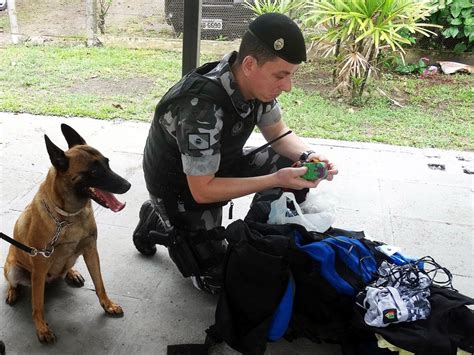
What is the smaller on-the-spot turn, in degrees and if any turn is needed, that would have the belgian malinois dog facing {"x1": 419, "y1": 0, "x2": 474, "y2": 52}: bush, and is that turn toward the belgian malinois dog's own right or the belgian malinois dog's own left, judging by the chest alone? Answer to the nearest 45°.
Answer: approximately 90° to the belgian malinois dog's own left

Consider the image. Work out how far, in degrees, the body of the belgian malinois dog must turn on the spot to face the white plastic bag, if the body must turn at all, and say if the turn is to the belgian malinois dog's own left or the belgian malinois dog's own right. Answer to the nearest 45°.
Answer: approximately 45° to the belgian malinois dog's own left

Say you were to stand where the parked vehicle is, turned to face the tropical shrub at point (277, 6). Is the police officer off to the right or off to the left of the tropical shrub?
right

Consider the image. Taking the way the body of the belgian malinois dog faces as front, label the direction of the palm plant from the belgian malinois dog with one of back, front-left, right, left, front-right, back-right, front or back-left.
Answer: left

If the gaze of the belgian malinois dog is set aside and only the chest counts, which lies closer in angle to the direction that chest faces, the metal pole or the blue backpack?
the blue backpack

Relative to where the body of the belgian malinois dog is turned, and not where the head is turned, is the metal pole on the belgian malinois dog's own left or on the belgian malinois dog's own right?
on the belgian malinois dog's own left

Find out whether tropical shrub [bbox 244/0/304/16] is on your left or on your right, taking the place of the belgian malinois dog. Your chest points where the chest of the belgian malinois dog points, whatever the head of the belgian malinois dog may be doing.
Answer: on your left

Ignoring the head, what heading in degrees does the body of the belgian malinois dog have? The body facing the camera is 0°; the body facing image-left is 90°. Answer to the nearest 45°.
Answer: approximately 315°

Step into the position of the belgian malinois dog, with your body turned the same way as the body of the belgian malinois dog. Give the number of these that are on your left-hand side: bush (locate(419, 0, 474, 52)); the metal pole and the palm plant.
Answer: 3

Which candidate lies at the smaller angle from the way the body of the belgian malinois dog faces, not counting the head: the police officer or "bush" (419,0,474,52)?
the police officer

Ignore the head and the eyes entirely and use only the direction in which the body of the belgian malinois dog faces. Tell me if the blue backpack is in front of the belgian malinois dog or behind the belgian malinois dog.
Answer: in front

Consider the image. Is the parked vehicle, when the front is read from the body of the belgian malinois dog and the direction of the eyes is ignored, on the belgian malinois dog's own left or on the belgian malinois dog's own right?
on the belgian malinois dog's own left

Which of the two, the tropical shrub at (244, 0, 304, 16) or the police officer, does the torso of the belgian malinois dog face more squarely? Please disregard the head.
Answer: the police officer

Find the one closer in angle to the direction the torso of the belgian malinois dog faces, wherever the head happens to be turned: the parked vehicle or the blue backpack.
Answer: the blue backpack
